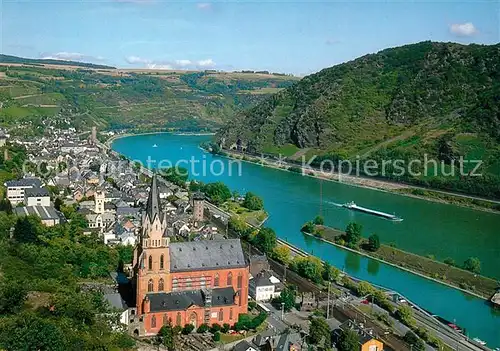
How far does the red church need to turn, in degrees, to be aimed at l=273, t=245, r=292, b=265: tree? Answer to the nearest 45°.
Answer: approximately 135° to its right

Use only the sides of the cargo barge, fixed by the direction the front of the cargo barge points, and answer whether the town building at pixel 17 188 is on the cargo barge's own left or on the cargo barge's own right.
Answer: on the cargo barge's own right

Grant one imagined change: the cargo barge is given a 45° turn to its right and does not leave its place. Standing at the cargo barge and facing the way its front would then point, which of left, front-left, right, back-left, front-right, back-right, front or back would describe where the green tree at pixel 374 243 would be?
front

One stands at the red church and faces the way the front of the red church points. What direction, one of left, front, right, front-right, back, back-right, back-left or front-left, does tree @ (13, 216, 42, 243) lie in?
front-right

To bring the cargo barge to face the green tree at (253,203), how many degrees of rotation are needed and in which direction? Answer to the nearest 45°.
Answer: approximately 135° to its right

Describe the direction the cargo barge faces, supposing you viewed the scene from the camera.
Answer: facing the viewer and to the right of the viewer

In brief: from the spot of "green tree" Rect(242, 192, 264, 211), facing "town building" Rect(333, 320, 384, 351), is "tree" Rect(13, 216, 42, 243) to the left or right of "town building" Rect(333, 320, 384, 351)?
right

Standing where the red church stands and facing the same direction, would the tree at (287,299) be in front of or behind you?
behind

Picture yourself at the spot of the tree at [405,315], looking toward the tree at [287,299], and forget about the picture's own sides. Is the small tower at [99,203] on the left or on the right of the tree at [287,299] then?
right

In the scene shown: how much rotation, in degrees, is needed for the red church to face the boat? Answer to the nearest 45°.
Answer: approximately 180°

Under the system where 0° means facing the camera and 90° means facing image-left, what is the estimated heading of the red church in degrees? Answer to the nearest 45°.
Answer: approximately 90°

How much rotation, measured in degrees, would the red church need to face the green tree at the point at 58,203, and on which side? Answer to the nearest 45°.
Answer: approximately 45° to its right

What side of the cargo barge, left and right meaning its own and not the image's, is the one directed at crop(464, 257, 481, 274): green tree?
front

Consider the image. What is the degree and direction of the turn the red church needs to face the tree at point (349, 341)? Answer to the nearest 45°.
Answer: approximately 135° to its left

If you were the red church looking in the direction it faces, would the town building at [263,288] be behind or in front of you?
behind
